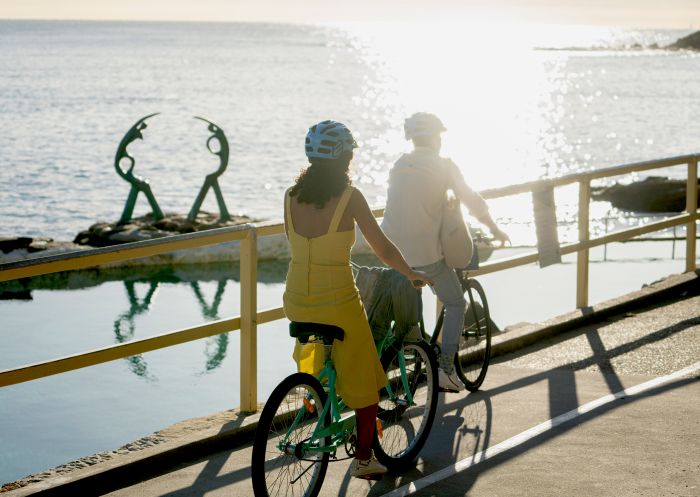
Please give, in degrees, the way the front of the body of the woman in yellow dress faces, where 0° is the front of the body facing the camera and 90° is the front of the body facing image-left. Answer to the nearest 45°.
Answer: approximately 225°

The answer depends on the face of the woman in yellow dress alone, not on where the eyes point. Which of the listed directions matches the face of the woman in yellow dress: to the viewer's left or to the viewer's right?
to the viewer's right

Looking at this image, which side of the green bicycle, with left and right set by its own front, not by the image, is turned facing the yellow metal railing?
left

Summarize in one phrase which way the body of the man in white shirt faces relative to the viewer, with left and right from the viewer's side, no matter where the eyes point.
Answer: facing away from the viewer and to the right of the viewer

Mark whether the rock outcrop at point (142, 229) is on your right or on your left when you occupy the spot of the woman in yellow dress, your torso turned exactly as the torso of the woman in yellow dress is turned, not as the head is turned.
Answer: on your left

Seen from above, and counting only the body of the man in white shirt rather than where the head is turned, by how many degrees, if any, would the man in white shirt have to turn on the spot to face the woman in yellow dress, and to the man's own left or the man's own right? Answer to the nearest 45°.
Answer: approximately 135° to the man's own right

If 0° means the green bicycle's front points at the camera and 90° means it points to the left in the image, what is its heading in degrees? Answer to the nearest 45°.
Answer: approximately 225°

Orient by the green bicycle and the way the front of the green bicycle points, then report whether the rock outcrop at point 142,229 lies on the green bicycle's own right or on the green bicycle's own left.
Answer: on the green bicycle's own left

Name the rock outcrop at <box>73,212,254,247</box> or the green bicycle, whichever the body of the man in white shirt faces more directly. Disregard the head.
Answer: the rock outcrop
